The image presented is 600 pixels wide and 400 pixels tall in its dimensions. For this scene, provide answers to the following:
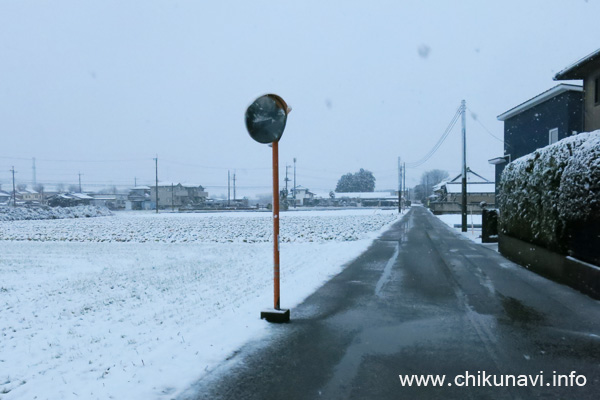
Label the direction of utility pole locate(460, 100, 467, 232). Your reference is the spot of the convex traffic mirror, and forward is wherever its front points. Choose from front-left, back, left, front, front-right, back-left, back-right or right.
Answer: back

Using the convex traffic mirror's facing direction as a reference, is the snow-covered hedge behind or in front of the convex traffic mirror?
behind

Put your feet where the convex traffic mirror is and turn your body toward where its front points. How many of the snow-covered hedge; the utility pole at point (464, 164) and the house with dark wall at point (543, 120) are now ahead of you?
0

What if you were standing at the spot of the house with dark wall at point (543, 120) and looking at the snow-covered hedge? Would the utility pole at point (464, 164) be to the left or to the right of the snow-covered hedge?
right

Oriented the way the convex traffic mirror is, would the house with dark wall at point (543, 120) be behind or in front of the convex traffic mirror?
behind

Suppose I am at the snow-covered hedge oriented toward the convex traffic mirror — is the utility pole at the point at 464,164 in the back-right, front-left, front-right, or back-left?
back-right

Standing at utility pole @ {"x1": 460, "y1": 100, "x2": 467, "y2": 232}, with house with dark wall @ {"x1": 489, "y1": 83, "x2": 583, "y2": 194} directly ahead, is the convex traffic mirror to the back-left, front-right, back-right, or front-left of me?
front-right

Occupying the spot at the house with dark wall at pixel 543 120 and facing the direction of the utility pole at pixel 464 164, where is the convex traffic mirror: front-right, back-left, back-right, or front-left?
back-left

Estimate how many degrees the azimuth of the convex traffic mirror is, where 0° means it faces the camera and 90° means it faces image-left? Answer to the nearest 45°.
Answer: approximately 45°

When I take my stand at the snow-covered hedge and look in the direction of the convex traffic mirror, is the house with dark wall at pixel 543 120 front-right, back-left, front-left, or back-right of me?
back-right
